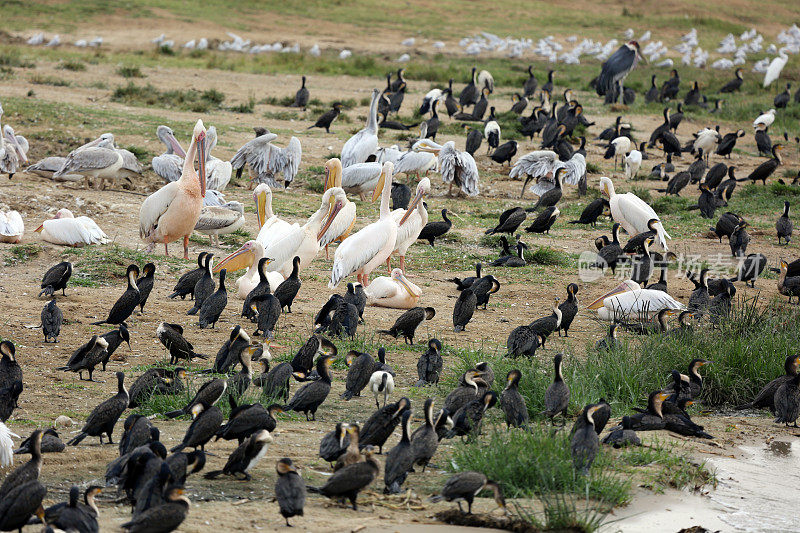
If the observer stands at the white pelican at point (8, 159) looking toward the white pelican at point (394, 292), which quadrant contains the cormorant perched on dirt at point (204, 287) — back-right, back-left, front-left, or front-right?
front-right

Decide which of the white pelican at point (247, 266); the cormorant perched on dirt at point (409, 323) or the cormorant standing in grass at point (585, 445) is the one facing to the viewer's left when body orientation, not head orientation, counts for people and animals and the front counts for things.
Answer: the white pelican

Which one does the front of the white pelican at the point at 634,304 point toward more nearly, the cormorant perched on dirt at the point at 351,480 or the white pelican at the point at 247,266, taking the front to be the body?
the white pelican

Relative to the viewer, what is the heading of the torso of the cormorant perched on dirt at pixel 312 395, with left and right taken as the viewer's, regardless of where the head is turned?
facing to the right of the viewer

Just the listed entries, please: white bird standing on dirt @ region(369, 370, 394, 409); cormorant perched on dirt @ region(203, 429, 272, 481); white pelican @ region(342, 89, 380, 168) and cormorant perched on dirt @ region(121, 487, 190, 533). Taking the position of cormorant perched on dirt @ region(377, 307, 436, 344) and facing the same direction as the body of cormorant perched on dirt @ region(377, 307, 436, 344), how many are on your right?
3

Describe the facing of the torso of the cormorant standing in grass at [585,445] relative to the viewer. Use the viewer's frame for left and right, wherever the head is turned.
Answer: facing away from the viewer and to the right of the viewer

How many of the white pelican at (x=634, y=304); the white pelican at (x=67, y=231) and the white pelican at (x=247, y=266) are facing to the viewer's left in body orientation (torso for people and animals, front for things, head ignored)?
3

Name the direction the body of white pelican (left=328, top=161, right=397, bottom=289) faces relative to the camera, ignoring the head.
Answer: to the viewer's right

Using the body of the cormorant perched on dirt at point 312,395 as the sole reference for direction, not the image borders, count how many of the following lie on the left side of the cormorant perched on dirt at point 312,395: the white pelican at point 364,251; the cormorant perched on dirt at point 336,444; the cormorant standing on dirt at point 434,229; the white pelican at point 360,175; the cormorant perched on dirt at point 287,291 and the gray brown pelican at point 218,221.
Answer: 5

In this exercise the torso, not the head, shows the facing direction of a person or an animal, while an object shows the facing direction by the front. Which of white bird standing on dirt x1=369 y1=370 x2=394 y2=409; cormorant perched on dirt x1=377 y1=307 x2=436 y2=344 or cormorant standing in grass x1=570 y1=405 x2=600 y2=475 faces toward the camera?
the white bird standing on dirt
